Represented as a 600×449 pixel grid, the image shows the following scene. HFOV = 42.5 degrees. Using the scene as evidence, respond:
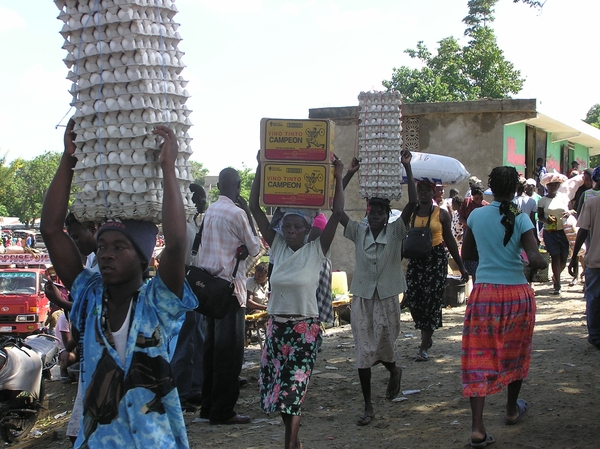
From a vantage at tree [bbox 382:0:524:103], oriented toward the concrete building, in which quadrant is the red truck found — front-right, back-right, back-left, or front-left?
front-right

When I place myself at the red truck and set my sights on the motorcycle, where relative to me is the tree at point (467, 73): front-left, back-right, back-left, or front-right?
back-left

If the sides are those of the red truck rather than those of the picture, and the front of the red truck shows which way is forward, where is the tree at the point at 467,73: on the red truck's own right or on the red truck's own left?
on the red truck's own left

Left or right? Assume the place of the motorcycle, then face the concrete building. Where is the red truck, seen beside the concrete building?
left

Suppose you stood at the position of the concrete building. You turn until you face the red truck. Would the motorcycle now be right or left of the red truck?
left

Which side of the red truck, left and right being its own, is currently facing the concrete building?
left

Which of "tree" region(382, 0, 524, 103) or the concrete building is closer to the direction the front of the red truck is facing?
the concrete building

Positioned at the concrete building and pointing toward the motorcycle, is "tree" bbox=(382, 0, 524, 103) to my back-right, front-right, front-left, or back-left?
back-right

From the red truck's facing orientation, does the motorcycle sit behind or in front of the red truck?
in front

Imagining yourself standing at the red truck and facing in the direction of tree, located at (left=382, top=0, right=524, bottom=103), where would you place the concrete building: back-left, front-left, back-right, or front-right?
front-right

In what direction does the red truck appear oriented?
toward the camera
